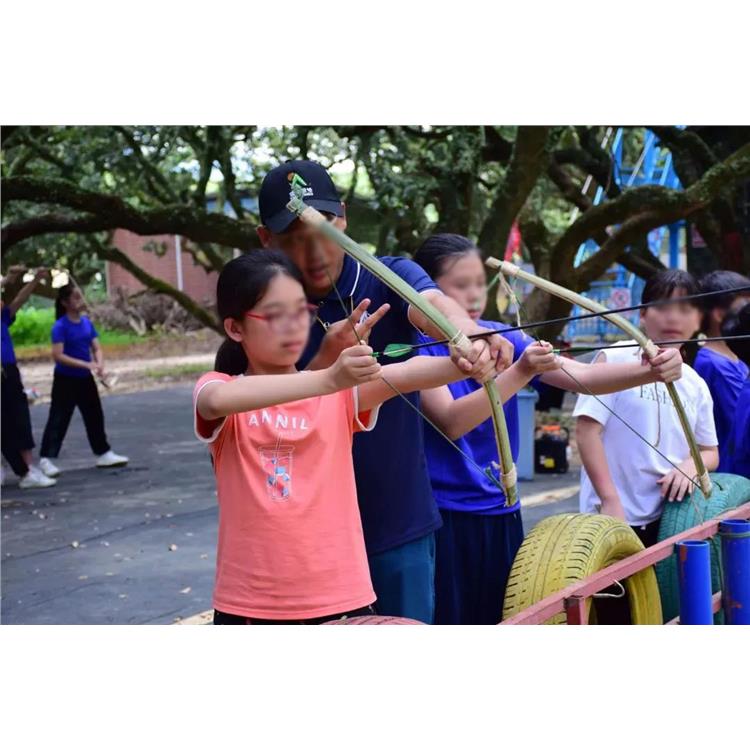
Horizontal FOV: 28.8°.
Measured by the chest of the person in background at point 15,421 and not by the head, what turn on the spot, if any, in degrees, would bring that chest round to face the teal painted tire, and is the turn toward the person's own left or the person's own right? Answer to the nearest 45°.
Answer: approximately 90° to the person's own right

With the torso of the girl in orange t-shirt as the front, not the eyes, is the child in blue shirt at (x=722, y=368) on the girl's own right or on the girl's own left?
on the girl's own left

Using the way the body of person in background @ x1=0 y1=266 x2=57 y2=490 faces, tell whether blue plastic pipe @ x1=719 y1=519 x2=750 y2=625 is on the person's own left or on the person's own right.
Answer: on the person's own right

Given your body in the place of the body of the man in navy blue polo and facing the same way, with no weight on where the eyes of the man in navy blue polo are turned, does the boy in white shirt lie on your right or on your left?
on your left

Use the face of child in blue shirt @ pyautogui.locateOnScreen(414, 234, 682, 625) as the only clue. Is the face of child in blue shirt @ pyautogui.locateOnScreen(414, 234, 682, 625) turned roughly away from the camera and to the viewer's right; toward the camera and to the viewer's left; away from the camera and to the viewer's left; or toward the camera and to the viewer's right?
toward the camera and to the viewer's right

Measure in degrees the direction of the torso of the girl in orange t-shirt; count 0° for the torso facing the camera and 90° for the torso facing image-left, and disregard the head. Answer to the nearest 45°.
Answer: approximately 315°

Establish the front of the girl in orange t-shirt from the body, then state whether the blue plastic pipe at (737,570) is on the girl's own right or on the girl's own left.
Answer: on the girl's own left

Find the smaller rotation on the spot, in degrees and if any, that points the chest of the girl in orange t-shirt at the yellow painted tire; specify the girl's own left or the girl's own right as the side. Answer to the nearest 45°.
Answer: approximately 90° to the girl's own left

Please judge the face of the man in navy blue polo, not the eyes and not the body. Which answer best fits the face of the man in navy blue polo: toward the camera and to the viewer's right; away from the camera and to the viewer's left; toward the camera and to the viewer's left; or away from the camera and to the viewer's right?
toward the camera and to the viewer's right

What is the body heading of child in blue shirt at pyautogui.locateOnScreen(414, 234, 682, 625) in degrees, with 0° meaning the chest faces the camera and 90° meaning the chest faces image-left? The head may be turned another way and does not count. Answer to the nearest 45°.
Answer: approximately 315°

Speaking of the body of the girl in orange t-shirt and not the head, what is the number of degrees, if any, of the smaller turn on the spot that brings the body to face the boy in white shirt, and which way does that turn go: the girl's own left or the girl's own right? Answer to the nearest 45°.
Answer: approximately 90° to the girl's own left
